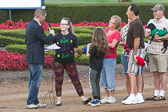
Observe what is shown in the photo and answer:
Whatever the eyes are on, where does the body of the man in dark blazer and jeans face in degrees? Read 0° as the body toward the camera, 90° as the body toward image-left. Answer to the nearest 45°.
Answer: approximately 270°
